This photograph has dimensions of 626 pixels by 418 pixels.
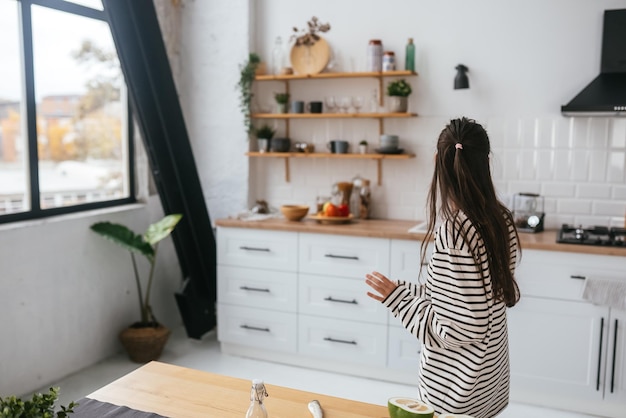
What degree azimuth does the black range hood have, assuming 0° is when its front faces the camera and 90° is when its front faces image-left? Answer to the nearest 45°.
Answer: approximately 0°

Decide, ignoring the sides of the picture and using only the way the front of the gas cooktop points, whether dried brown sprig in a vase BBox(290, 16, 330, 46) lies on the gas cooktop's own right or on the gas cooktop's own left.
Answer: on the gas cooktop's own right

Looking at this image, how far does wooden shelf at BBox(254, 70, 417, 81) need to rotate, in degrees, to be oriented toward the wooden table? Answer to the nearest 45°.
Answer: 0° — it already faces it

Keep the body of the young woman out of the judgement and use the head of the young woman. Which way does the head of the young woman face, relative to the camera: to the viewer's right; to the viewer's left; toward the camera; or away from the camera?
away from the camera

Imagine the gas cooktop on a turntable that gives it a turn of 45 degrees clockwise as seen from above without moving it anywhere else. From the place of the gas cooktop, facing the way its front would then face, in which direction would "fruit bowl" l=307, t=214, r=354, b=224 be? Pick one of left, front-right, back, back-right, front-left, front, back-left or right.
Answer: front-right

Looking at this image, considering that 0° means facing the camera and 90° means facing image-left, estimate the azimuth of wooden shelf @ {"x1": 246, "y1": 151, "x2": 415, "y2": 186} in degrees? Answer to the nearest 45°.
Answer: approximately 0°

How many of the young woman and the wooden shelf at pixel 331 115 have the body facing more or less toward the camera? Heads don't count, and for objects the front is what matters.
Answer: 1

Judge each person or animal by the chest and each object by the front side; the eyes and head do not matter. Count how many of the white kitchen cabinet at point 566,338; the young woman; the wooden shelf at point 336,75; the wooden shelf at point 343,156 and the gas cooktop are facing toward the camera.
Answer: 4

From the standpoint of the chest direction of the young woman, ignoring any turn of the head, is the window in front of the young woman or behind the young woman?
in front

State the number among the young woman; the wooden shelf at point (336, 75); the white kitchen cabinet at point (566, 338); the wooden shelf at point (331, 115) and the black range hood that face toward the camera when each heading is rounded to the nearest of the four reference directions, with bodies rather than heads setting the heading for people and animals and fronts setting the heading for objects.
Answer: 4

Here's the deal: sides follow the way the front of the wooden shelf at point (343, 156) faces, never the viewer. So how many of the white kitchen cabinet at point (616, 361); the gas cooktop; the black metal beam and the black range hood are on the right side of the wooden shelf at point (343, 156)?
1

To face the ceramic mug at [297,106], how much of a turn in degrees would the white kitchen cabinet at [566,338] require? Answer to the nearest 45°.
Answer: approximately 90° to its right

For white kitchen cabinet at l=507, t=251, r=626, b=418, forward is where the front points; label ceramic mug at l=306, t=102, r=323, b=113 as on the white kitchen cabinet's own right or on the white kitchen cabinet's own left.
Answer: on the white kitchen cabinet's own right
